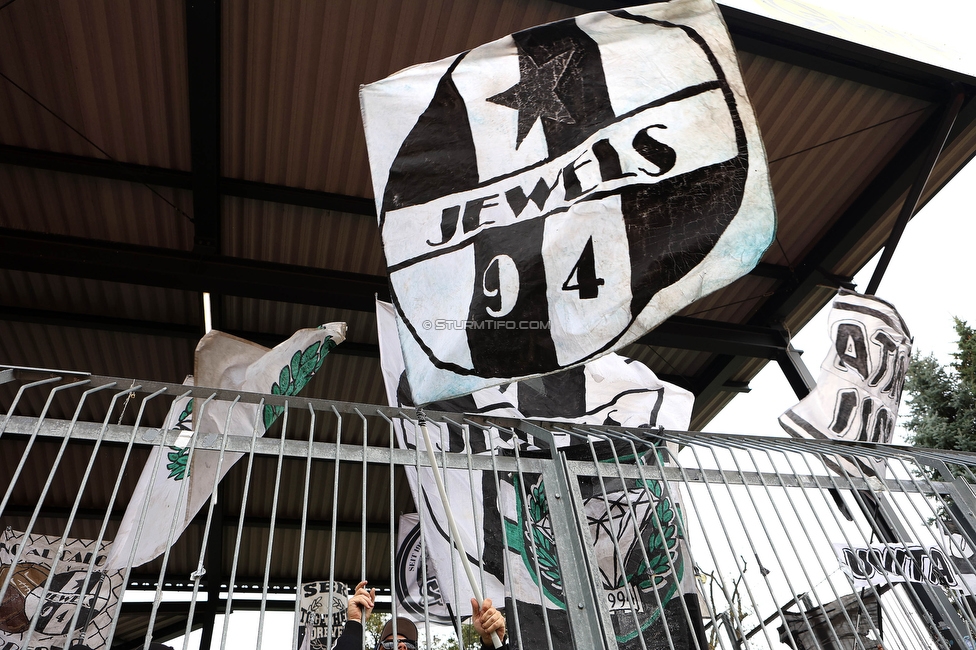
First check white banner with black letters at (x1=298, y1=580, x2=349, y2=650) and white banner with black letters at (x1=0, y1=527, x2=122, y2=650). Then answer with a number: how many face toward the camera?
2

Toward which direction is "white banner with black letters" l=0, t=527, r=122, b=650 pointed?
toward the camera

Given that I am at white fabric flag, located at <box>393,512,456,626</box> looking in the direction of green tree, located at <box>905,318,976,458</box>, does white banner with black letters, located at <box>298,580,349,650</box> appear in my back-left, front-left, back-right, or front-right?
back-left

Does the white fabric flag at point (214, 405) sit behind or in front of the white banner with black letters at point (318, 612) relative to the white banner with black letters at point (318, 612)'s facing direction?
in front

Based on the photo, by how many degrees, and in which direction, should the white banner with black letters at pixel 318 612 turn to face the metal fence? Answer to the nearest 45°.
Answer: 0° — it already faces it

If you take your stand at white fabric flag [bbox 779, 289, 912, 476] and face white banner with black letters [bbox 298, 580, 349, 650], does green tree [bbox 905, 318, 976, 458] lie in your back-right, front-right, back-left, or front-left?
back-right

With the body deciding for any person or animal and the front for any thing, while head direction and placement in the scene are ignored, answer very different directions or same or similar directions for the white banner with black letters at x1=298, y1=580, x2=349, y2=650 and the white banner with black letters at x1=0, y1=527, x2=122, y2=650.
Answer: same or similar directions

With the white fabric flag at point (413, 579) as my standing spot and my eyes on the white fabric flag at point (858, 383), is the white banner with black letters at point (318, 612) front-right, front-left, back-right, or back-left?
back-right

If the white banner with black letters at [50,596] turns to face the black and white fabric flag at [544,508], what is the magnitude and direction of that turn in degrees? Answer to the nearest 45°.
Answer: approximately 45° to its left

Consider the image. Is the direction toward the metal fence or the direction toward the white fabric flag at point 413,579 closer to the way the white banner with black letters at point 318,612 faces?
the metal fence

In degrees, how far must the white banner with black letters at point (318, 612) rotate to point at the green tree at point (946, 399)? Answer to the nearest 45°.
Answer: approximately 90° to its left

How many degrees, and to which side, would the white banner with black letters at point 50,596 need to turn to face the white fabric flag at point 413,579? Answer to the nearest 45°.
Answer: approximately 90° to its left
